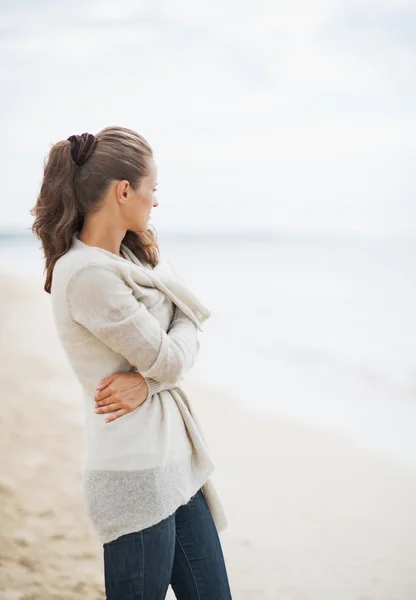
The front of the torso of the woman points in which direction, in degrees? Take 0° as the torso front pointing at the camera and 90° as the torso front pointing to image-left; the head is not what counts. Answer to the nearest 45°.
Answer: approximately 270°
